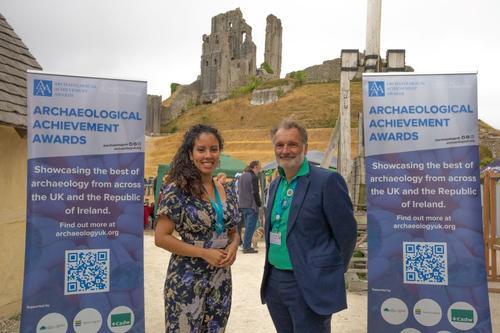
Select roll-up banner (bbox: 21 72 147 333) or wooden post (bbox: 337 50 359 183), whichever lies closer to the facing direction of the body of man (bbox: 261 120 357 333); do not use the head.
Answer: the roll-up banner

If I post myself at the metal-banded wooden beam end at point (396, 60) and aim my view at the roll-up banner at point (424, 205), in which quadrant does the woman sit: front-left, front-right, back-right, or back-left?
front-right

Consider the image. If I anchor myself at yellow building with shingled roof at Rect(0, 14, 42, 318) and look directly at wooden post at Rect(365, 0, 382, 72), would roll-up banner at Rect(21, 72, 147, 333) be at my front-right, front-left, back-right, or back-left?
front-right

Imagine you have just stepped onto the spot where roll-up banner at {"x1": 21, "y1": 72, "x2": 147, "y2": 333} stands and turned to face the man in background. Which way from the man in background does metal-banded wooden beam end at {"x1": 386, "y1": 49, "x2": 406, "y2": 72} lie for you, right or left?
right

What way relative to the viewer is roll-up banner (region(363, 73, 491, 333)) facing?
toward the camera

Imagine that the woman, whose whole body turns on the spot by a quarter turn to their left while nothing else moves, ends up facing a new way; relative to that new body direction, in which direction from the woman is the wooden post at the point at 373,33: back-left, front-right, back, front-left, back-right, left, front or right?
front

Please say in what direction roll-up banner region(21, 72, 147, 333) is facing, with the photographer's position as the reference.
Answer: facing the viewer

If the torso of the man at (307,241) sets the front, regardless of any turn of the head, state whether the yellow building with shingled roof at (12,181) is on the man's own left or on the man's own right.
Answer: on the man's own right

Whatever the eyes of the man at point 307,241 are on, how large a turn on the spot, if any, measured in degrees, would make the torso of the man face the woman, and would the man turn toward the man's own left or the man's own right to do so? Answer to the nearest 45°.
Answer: approximately 45° to the man's own right

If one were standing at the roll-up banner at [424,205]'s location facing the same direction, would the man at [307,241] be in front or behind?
in front

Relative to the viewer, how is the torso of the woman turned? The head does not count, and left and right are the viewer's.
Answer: facing the viewer and to the right of the viewer

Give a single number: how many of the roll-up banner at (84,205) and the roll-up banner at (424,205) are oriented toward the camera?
2
